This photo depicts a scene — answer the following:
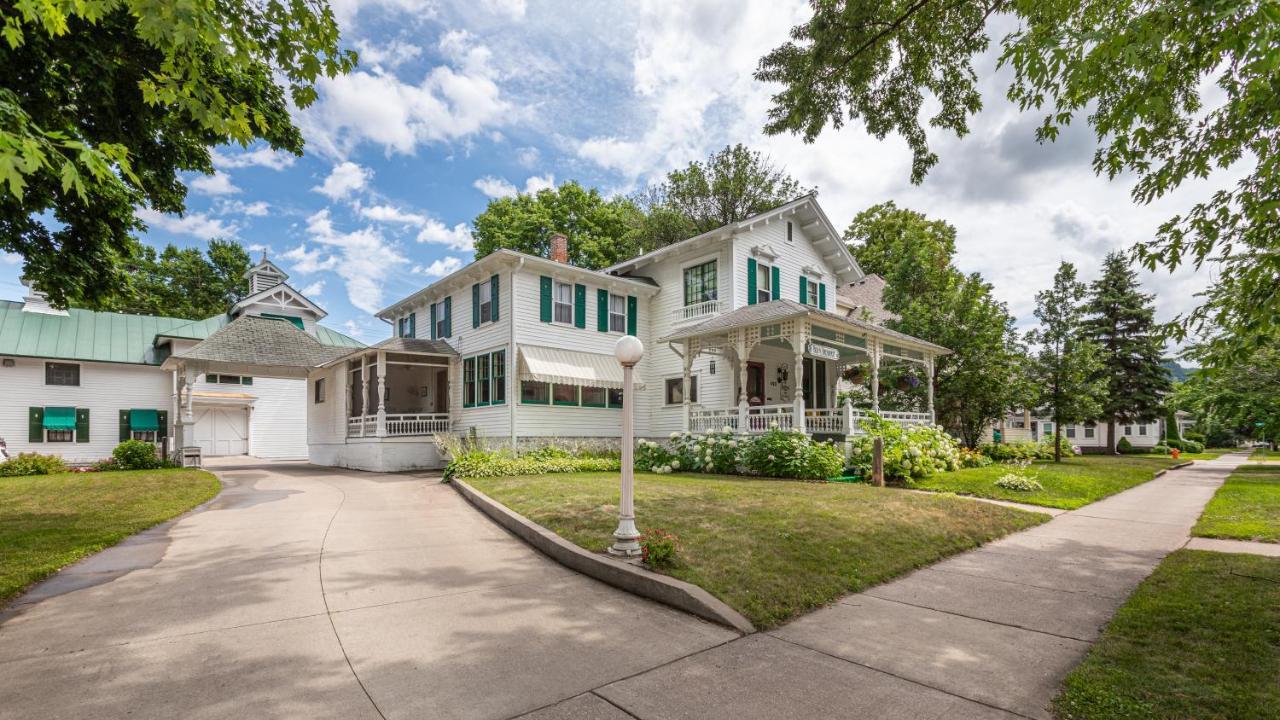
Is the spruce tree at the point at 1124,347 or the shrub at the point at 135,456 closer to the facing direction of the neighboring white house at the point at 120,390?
the shrub

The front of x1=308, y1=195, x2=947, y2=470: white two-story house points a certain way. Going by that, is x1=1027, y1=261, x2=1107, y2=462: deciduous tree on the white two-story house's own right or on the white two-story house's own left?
on the white two-story house's own left

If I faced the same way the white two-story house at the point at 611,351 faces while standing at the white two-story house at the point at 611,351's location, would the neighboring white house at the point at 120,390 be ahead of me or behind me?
behind

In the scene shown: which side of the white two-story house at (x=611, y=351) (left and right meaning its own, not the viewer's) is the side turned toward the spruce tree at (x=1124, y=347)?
left

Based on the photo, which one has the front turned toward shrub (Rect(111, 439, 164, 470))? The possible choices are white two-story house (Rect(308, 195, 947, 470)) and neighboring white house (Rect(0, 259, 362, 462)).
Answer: the neighboring white house

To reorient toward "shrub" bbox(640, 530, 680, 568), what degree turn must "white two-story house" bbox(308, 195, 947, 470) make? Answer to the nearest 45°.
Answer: approximately 45° to its right

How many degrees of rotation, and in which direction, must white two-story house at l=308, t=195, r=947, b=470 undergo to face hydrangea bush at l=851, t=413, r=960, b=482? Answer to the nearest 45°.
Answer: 0° — it already faces it

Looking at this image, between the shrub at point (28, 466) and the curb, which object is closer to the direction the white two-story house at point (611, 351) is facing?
the curb

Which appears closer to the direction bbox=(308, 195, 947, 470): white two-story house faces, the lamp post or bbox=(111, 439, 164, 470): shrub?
the lamp post

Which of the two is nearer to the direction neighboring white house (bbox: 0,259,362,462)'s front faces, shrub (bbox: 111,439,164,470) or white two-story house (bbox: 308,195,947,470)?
the shrub
